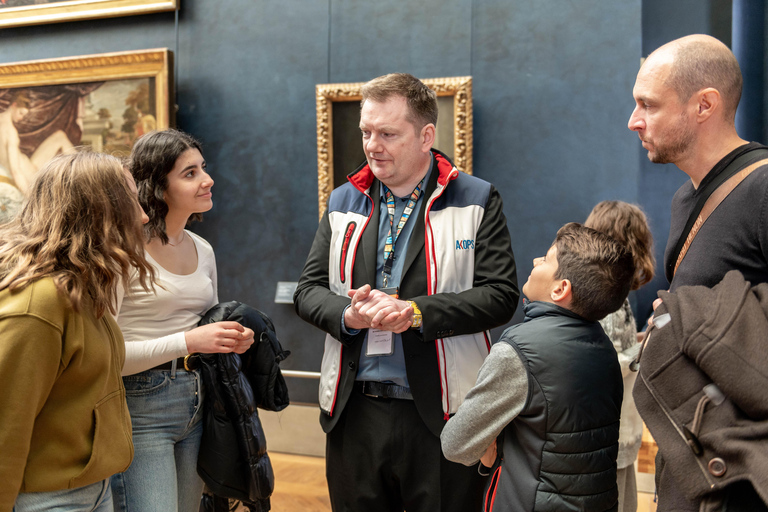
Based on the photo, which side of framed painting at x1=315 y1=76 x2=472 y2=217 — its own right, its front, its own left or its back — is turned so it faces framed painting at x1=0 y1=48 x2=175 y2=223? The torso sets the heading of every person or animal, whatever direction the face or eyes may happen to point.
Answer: right

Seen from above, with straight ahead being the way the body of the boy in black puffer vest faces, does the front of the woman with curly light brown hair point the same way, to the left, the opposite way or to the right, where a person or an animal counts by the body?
to the right

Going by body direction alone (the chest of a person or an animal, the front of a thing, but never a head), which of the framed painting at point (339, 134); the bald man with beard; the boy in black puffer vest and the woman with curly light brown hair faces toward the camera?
the framed painting

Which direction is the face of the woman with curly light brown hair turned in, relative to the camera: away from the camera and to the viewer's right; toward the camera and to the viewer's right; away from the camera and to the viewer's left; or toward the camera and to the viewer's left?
away from the camera and to the viewer's right

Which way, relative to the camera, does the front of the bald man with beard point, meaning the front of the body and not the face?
to the viewer's left

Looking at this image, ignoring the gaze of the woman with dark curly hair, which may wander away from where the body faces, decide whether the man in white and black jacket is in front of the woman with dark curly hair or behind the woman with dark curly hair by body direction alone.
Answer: in front

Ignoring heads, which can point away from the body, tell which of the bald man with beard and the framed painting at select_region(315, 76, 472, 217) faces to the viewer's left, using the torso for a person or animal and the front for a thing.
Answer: the bald man with beard

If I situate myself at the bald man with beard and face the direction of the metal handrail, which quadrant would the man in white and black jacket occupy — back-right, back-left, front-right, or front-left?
front-left

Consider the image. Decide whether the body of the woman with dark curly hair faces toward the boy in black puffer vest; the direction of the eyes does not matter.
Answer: yes

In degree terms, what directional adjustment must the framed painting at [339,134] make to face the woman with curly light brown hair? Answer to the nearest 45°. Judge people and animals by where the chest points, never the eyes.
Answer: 0° — it already faces them

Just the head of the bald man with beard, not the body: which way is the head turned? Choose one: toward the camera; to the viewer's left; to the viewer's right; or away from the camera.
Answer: to the viewer's left

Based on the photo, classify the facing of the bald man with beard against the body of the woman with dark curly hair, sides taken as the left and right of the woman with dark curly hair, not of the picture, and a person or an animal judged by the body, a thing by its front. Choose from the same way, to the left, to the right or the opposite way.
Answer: the opposite way

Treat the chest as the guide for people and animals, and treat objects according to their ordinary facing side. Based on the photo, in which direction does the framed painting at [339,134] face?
toward the camera

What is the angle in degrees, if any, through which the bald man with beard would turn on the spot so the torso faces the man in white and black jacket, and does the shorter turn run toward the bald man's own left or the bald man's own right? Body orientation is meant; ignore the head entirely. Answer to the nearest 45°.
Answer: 0° — they already face them

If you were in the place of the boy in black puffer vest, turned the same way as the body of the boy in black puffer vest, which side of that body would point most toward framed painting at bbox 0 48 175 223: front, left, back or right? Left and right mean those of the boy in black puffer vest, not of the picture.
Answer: front

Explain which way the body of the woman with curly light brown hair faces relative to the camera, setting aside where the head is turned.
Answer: to the viewer's right

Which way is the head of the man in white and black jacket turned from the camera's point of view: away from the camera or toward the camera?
toward the camera

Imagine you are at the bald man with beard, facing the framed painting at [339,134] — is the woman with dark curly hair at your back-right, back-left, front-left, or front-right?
front-left

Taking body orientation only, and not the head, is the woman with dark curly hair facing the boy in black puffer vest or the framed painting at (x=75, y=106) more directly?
the boy in black puffer vest

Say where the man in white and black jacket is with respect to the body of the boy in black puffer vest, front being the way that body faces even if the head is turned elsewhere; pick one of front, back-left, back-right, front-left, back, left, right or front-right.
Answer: front
